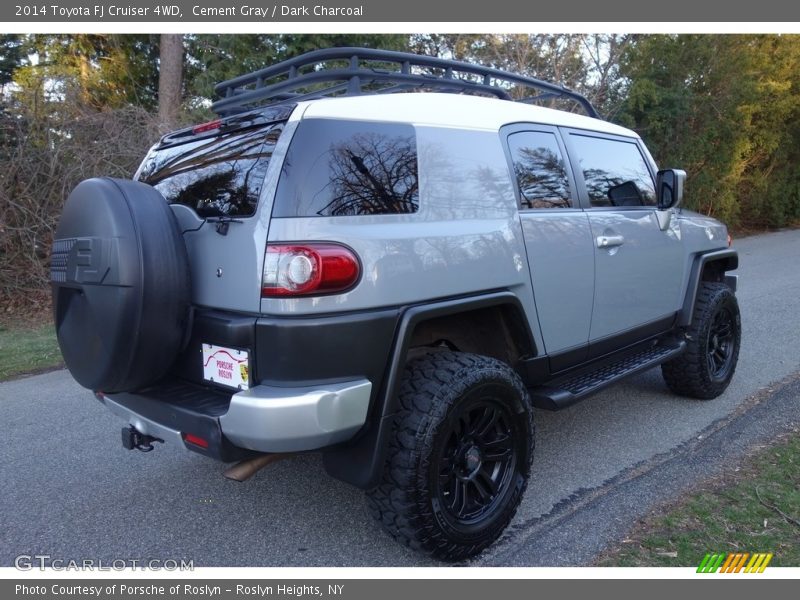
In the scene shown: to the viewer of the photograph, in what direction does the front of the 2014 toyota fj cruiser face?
facing away from the viewer and to the right of the viewer
